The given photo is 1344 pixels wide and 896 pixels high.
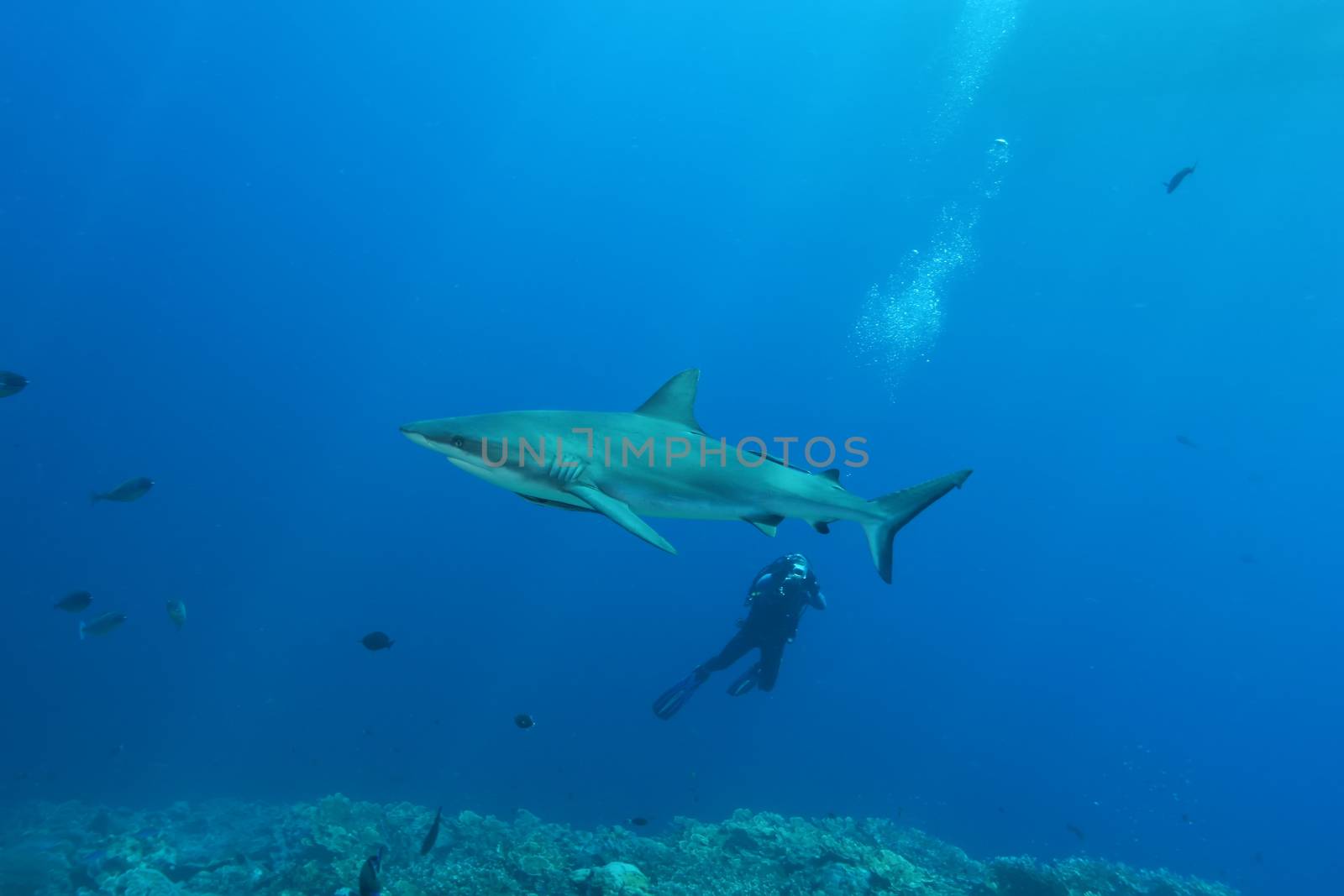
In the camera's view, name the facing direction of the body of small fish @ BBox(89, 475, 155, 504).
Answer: to the viewer's right

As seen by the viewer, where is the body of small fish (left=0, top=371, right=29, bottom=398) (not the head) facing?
to the viewer's right

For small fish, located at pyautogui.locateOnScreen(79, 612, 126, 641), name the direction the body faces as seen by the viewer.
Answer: to the viewer's right

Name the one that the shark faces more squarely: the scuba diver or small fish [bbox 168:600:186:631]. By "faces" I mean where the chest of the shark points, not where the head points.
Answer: the small fish

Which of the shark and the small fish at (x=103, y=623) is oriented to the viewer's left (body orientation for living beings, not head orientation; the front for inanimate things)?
the shark

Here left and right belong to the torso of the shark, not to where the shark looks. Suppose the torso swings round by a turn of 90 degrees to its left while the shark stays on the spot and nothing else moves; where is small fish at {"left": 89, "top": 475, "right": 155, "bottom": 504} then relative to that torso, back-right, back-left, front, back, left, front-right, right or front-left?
back-right

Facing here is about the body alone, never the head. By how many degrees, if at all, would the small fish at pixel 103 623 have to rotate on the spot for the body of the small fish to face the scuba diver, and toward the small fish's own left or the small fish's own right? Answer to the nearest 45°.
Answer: approximately 45° to the small fish's own right

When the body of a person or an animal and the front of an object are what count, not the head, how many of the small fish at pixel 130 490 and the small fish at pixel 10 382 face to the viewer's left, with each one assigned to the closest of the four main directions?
0

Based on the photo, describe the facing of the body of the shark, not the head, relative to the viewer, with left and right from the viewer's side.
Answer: facing to the left of the viewer
